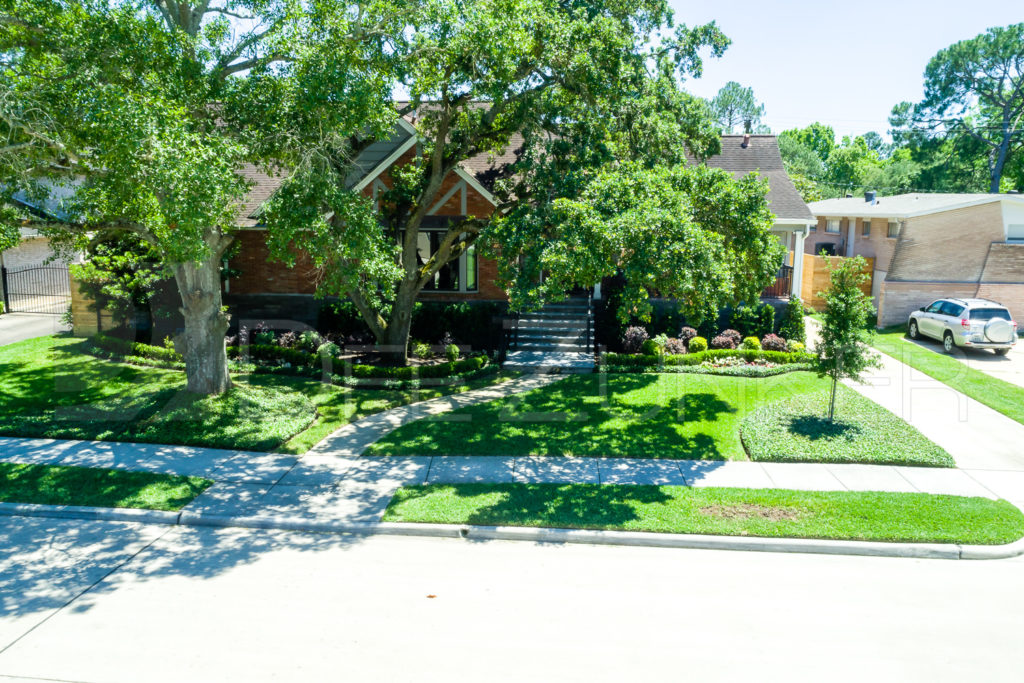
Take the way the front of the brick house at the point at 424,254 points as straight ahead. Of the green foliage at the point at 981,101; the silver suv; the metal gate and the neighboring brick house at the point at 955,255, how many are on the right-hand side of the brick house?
1

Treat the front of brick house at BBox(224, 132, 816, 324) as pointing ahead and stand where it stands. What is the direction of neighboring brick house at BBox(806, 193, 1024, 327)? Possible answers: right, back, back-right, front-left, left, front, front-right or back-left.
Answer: left

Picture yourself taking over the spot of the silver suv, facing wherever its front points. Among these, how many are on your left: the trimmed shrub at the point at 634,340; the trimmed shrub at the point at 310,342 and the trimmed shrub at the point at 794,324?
3

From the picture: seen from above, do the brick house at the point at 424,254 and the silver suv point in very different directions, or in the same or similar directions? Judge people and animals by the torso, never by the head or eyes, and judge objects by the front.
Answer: very different directions

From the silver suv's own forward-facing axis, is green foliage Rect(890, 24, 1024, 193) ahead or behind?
ahead

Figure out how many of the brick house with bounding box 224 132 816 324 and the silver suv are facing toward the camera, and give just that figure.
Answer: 1

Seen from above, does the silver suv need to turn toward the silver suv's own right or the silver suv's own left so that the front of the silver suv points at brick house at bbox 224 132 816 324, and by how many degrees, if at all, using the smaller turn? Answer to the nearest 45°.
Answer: approximately 90° to the silver suv's own left

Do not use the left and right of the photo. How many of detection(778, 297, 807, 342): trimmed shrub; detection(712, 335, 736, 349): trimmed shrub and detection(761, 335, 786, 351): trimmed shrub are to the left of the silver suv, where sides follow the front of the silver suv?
3

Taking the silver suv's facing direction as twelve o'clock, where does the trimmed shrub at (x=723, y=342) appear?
The trimmed shrub is roughly at 9 o'clock from the silver suv.

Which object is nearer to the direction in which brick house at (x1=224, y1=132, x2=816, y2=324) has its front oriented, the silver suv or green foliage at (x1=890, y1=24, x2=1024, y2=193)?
the silver suv

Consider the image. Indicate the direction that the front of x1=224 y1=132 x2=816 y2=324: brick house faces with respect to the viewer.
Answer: facing the viewer

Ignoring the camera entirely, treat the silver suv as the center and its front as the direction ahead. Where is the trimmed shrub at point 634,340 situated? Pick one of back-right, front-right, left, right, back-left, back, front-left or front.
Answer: left

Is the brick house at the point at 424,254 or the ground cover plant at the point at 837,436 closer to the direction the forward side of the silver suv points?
the brick house

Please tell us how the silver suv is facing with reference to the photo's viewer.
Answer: facing away from the viewer and to the left of the viewer

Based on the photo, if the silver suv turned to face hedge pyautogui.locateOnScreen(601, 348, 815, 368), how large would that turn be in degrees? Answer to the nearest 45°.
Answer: approximately 90° to its left
